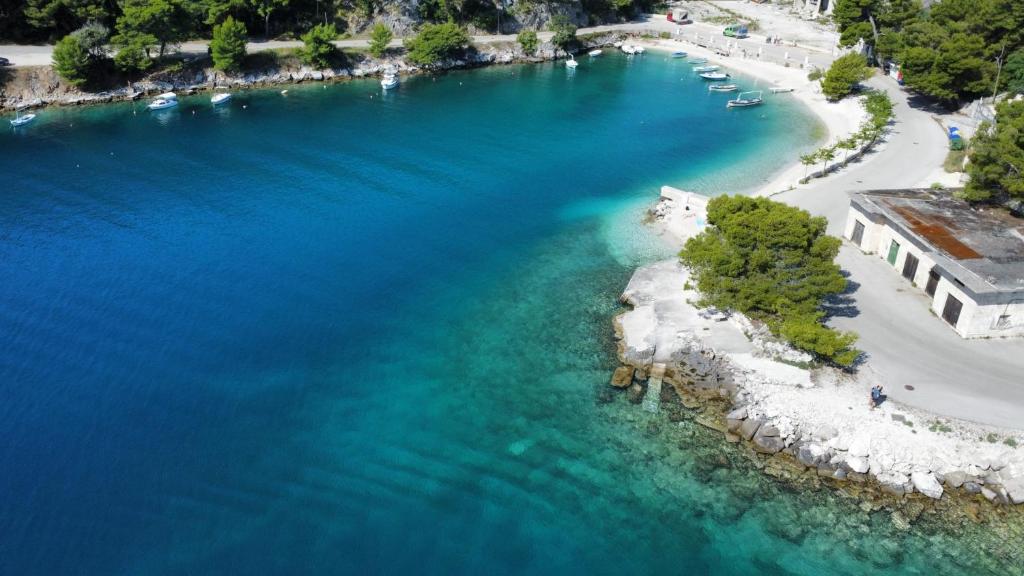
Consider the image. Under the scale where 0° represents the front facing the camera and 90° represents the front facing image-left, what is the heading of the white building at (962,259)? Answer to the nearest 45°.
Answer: approximately 45°
